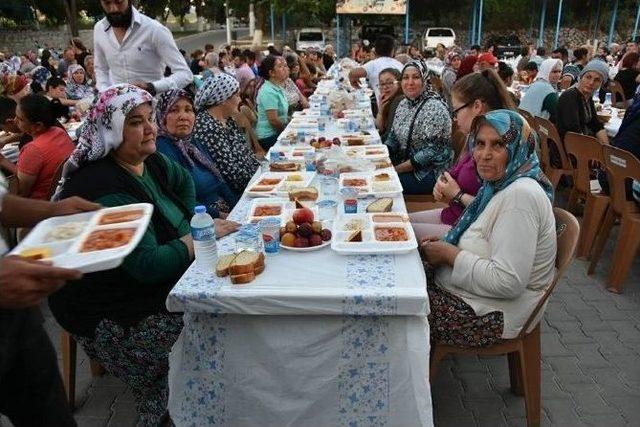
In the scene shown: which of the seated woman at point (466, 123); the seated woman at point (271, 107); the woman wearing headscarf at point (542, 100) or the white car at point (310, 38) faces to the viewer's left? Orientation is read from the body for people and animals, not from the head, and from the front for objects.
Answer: the seated woman at point (466, 123)

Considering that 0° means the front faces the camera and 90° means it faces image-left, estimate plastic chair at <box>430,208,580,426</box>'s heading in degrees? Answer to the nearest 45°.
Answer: approximately 90°

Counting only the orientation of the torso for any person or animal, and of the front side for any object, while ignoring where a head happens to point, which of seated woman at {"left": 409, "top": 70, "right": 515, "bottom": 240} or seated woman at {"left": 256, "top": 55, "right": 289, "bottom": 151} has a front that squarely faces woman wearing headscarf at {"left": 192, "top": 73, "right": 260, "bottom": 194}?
seated woman at {"left": 409, "top": 70, "right": 515, "bottom": 240}

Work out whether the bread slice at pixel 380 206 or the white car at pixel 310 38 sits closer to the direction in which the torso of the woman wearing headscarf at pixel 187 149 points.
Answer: the bread slice

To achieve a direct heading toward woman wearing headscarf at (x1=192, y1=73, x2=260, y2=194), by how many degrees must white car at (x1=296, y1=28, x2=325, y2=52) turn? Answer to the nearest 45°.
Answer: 0° — it already faces them

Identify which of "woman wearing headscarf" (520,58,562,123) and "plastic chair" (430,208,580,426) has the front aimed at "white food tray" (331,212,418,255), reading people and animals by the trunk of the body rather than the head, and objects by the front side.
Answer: the plastic chair

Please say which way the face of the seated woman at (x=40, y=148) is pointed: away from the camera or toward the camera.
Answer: away from the camera

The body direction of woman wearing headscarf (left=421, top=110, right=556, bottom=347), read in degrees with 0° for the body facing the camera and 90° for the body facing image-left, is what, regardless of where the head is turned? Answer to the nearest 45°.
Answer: approximately 90°

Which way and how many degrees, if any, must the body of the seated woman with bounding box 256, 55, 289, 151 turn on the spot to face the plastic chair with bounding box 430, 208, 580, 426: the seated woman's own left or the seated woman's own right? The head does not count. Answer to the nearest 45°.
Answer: approximately 90° to the seated woman's own right
